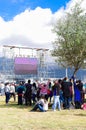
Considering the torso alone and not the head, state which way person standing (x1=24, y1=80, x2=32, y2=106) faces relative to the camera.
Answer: away from the camera
